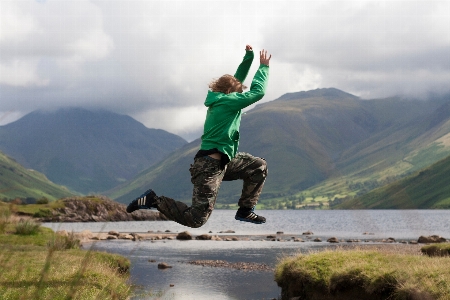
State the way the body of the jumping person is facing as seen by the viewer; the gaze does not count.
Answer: to the viewer's right

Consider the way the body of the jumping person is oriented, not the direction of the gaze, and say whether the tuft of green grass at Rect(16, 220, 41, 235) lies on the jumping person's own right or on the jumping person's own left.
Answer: on the jumping person's own left
